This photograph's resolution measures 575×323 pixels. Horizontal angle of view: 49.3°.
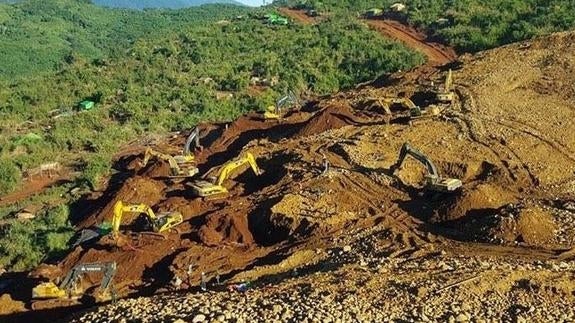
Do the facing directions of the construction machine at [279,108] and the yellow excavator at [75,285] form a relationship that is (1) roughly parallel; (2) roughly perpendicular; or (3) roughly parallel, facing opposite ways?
roughly parallel

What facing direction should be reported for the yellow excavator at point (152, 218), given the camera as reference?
facing to the left of the viewer

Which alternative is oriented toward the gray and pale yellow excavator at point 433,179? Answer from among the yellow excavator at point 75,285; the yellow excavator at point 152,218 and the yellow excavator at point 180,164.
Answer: the yellow excavator at point 75,285

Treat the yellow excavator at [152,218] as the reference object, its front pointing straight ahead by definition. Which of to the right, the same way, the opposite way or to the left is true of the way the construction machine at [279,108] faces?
the opposite way

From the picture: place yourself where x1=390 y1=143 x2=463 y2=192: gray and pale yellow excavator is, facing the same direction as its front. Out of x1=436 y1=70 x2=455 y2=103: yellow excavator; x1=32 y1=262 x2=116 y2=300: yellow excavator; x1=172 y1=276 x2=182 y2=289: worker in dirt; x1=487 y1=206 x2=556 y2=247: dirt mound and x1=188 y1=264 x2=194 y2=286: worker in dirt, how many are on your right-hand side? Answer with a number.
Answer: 1

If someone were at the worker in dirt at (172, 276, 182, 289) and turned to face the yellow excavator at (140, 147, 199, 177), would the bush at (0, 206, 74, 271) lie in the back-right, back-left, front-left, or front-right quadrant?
front-left

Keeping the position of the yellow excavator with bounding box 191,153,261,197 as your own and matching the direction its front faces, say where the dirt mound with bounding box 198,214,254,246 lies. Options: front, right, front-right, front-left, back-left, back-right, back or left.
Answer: right

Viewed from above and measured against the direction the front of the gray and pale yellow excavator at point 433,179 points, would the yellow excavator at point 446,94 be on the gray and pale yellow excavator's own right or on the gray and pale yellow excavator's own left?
on the gray and pale yellow excavator's own right

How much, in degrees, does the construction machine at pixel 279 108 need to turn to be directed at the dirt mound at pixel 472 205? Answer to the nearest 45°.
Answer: approximately 90° to its right

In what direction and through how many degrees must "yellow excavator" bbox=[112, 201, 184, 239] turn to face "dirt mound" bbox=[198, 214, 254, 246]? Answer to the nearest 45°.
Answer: approximately 180°

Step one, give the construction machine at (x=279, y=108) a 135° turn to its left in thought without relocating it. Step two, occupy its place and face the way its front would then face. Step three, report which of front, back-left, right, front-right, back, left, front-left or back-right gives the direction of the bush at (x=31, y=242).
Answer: left

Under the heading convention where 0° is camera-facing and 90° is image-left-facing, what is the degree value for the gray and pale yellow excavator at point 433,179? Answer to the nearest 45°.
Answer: approximately 90°

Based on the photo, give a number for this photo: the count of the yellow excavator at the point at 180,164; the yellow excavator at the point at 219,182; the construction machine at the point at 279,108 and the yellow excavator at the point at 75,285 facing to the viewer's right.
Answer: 3

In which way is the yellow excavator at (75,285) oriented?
to the viewer's right

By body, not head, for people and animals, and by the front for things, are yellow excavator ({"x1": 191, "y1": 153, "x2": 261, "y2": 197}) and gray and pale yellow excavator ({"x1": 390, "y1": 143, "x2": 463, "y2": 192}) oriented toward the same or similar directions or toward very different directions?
very different directions

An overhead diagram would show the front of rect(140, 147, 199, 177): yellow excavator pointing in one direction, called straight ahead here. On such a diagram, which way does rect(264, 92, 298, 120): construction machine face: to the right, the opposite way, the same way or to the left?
the opposite way

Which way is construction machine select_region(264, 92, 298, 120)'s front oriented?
to the viewer's right
